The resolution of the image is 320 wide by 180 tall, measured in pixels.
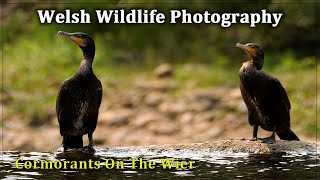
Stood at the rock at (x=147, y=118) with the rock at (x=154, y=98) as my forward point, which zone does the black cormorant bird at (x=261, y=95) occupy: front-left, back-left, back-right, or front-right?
back-right

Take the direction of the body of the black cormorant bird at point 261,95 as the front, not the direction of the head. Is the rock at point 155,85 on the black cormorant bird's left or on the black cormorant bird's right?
on the black cormorant bird's right

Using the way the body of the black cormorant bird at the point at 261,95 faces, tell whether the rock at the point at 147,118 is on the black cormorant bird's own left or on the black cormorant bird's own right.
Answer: on the black cormorant bird's own right

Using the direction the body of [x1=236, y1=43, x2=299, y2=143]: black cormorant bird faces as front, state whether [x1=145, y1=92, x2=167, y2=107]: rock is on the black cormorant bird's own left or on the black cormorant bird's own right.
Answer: on the black cormorant bird's own right

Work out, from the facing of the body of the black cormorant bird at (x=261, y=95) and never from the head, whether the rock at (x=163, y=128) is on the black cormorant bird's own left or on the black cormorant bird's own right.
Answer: on the black cormorant bird's own right

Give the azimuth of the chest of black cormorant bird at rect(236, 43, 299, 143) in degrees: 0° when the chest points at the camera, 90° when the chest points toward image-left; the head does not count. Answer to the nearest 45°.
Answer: approximately 45°

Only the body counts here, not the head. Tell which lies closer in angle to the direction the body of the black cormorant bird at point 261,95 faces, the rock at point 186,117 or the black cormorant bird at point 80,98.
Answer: the black cormorant bird

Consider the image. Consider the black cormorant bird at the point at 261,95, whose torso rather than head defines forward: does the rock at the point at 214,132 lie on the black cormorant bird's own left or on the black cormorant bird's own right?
on the black cormorant bird's own right
